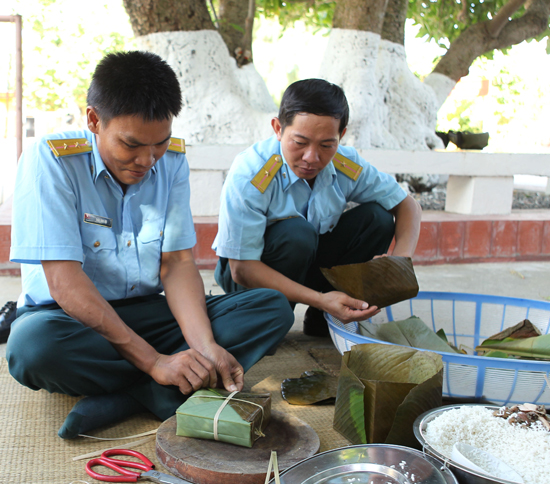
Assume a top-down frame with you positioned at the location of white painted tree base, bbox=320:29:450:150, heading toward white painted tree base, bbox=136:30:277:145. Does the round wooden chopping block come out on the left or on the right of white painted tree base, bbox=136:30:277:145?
left

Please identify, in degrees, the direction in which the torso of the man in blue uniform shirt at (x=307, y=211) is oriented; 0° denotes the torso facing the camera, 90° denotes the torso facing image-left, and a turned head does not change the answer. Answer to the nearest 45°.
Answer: approximately 315°

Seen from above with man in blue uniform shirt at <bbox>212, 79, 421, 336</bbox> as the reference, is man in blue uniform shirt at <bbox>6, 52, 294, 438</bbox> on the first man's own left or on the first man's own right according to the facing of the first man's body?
on the first man's own right

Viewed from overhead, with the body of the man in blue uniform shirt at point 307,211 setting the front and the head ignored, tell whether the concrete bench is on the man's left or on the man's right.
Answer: on the man's left

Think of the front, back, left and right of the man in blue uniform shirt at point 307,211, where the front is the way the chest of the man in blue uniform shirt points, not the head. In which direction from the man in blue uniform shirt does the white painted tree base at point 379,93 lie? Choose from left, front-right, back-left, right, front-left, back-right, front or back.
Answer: back-left

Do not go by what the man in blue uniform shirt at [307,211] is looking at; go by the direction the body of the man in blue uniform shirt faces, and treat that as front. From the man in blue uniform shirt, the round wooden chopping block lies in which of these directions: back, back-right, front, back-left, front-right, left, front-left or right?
front-right

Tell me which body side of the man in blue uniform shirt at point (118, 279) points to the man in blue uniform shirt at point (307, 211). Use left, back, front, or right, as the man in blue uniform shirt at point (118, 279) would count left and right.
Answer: left

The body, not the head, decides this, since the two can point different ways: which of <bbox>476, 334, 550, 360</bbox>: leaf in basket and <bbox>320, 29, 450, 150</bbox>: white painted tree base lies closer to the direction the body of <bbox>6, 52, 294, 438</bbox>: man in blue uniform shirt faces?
the leaf in basket

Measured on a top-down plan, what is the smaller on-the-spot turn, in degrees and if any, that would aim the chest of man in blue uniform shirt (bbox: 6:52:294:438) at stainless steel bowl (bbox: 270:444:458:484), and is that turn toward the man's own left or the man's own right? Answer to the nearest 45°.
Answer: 0° — they already face it

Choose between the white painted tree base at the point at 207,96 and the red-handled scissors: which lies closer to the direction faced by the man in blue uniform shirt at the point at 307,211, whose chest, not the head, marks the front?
the red-handled scissors
